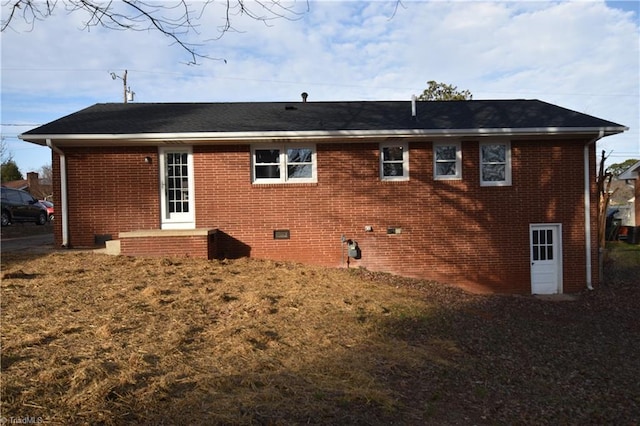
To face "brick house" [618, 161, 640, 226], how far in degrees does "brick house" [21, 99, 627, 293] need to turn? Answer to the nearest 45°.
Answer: approximately 45° to its right

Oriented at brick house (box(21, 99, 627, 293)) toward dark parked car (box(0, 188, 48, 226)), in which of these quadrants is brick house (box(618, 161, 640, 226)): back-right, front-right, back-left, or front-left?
back-right

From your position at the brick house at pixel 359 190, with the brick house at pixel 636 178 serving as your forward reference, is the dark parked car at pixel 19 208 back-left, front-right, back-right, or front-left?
back-left

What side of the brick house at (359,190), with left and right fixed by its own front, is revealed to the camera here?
back

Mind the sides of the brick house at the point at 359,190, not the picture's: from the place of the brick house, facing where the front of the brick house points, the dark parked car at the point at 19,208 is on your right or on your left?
on your left
